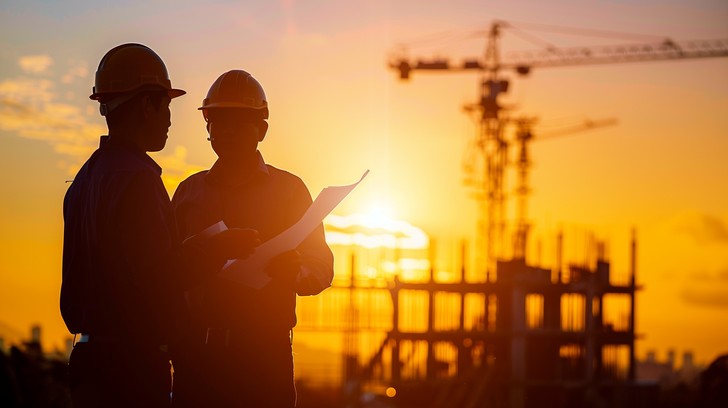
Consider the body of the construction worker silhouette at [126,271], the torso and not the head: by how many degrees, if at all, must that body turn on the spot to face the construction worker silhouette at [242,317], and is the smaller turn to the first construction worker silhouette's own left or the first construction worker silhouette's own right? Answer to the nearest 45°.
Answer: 0° — they already face them

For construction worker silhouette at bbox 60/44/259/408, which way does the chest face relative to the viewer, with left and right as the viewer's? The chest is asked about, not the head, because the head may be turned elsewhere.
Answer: facing away from the viewer and to the right of the viewer
